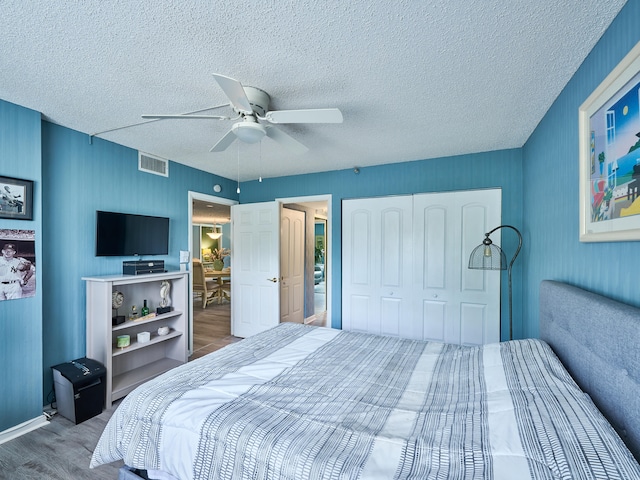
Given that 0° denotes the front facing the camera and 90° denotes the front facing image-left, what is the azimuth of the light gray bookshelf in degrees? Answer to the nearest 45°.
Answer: approximately 315°

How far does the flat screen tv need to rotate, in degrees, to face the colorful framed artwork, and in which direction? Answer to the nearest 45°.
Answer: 0° — it already faces it

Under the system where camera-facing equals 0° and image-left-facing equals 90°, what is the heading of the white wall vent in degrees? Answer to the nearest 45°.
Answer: approximately 315°

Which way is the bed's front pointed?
to the viewer's left

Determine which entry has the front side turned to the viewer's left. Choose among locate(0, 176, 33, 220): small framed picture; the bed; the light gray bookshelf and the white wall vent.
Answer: the bed

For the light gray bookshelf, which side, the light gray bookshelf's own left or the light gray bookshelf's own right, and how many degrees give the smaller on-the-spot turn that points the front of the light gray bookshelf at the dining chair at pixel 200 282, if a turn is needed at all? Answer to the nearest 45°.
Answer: approximately 135° to the light gray bookshelf's own left
